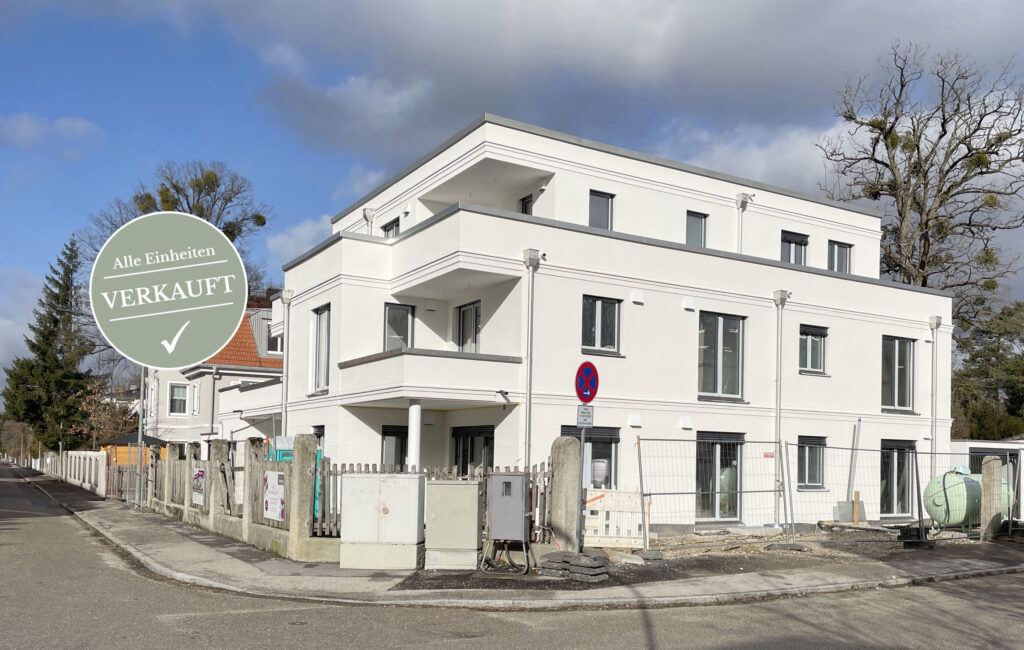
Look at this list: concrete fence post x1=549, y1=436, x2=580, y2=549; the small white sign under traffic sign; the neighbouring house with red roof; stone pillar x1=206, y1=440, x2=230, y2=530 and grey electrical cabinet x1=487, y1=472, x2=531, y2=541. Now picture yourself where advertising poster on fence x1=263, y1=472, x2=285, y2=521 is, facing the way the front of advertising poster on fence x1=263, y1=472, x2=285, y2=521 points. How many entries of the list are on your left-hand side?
3

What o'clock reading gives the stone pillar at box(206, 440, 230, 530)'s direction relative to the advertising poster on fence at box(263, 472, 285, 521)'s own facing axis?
The stone pillar is roughly at 4 o'clock from the advertising poster on fence.

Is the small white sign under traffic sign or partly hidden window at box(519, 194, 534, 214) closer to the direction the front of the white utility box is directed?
the small white sign under traffic sign

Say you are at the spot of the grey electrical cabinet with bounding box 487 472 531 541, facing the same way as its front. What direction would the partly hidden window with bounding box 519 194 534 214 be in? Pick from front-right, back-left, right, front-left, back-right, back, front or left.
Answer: back

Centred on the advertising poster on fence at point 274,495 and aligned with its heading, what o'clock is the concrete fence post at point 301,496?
The concrete fence post is roughly at 10 o'clock from the advertising poster on fence.

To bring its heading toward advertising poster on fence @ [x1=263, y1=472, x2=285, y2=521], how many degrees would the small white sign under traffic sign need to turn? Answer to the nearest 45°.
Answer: approximately 135° to its right

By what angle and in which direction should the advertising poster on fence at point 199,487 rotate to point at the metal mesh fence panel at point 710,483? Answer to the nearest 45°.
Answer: approximately 135° to its left
